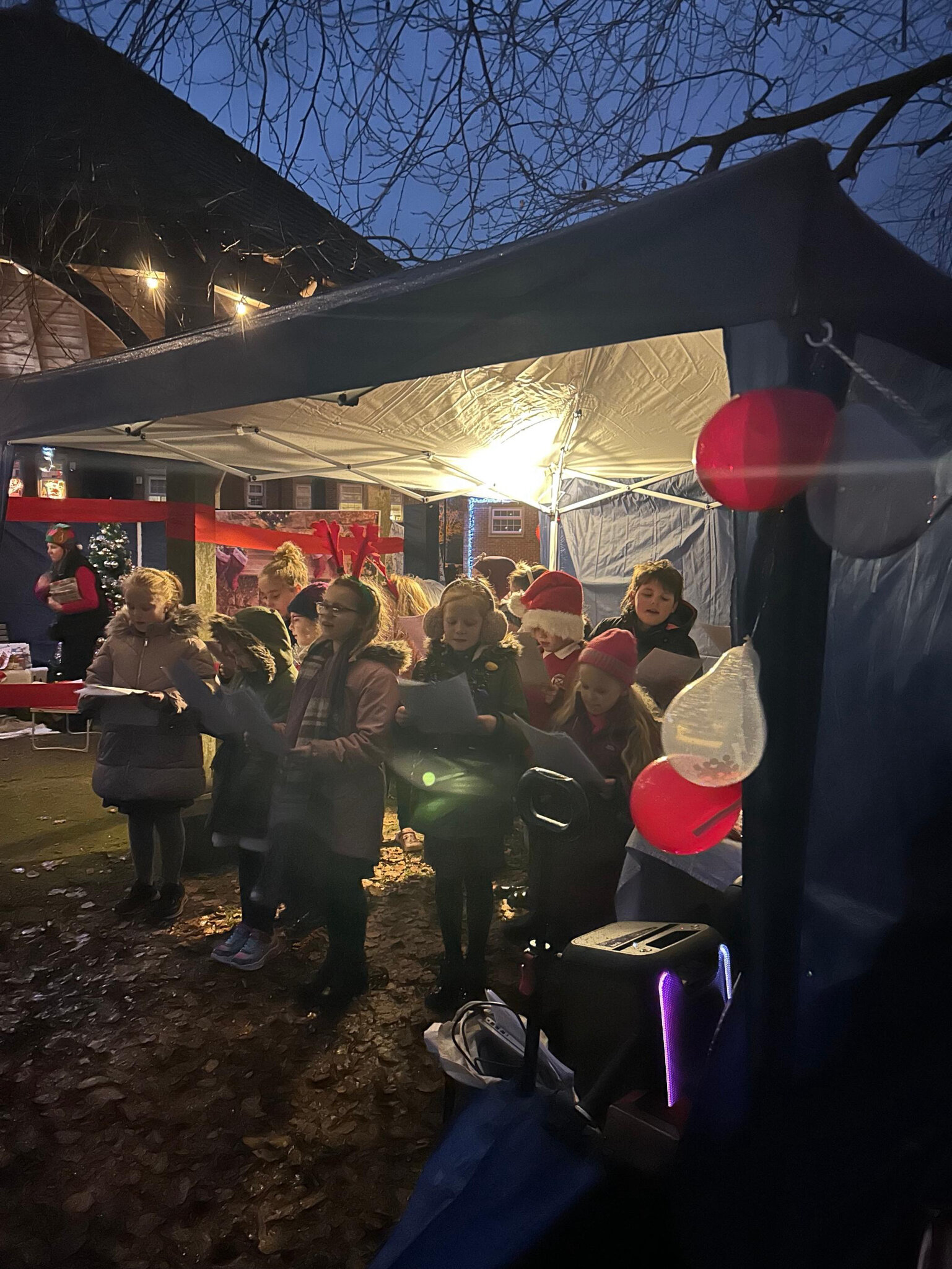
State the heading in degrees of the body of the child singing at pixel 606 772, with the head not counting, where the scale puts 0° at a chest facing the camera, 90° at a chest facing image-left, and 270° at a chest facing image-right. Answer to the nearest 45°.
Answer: approximately 45°

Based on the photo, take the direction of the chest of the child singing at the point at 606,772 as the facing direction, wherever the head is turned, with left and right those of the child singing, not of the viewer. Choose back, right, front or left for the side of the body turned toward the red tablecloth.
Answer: right

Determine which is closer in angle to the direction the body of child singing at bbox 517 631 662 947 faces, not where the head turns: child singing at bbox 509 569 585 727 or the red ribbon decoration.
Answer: the red ribbon decoration

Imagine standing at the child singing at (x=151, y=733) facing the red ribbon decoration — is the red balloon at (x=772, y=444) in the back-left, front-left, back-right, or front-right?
back-right

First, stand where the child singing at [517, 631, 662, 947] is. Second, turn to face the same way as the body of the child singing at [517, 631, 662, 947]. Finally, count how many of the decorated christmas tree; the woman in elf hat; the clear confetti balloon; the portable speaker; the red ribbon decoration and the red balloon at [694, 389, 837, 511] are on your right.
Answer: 3

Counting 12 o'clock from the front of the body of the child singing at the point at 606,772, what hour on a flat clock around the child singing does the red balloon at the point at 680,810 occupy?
The red balloon is roughly at 10 o'clock from the child singing.
